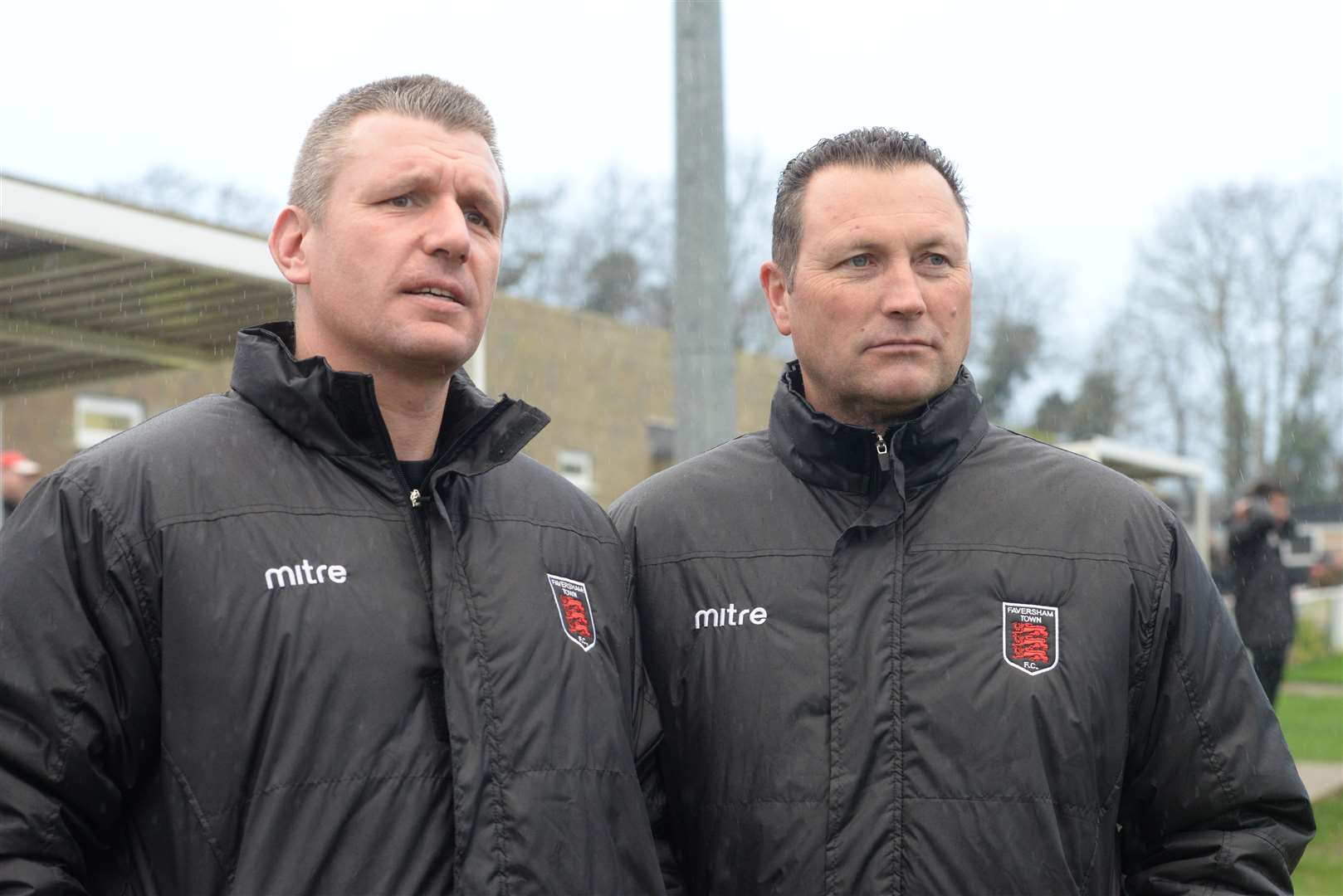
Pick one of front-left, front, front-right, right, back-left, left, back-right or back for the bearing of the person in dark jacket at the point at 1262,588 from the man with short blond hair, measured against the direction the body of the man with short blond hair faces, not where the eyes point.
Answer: left

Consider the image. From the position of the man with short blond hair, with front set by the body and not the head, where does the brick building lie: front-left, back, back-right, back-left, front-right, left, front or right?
back-left

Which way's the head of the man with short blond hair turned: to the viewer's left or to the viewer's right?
to the viewer's right

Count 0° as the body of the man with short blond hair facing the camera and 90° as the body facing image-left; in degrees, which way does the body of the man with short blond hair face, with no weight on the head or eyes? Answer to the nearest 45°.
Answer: approximately 315°

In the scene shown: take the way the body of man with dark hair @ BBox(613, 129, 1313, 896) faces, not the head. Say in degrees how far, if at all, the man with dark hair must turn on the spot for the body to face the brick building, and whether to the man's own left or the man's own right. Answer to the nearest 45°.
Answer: approximately 135° to the man's own right

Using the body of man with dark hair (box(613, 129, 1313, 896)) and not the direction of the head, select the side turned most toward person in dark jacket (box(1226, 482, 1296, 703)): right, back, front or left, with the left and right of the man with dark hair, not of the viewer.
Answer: back

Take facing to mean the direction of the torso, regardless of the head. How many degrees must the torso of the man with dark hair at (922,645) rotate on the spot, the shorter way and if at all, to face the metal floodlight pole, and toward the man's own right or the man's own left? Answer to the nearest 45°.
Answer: approximately 180°

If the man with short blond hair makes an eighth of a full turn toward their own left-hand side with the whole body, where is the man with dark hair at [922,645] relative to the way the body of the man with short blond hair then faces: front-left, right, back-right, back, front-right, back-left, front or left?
front

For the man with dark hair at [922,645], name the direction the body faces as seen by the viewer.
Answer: toward the camera

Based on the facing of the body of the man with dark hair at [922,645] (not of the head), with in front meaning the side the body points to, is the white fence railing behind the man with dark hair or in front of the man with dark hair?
behind
